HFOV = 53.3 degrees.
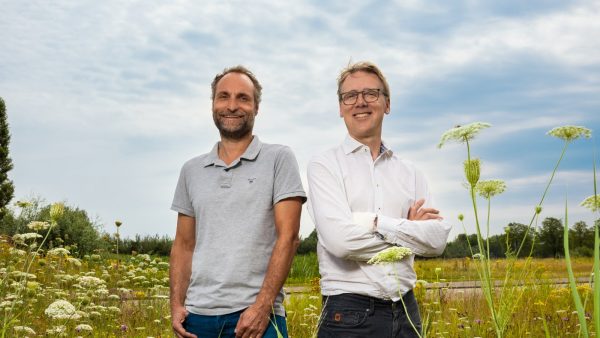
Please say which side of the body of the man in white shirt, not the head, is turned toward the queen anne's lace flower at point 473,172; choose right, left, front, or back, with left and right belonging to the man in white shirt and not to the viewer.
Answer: front

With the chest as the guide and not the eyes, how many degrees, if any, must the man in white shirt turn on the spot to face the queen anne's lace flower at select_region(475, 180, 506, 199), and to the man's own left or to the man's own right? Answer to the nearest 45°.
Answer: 0° — they already face it

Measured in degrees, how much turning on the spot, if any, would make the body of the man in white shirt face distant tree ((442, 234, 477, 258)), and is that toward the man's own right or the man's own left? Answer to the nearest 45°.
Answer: approximately 135° to the man's own left

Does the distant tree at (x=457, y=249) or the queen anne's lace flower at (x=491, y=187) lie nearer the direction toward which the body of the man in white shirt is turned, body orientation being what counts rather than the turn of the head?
the queen anne's lace flower

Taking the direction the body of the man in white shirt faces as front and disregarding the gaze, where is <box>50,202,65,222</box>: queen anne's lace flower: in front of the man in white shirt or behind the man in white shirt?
behind

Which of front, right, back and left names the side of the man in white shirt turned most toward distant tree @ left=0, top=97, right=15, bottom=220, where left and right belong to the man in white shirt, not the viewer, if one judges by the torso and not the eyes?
back

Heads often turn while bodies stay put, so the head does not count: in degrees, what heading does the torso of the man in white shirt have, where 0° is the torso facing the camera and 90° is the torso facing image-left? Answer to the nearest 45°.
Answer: approximately 315°

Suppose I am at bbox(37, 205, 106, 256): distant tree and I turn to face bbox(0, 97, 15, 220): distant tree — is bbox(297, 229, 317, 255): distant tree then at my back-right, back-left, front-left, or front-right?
back-right

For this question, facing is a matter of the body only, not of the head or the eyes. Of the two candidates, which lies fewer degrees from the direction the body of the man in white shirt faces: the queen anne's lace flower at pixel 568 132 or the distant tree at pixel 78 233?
the queen anne's lace flower

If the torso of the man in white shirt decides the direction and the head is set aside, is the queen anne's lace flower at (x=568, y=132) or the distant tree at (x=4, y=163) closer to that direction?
the queen anne's lace flower

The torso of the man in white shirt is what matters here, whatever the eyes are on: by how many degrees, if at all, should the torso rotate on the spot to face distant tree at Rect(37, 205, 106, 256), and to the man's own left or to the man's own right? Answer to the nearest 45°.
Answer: approximately 180°

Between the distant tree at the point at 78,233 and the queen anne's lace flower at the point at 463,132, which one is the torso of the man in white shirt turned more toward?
the queen anne's lace flower

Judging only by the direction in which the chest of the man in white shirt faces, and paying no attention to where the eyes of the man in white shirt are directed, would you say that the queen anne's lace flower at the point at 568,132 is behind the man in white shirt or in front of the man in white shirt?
in front
